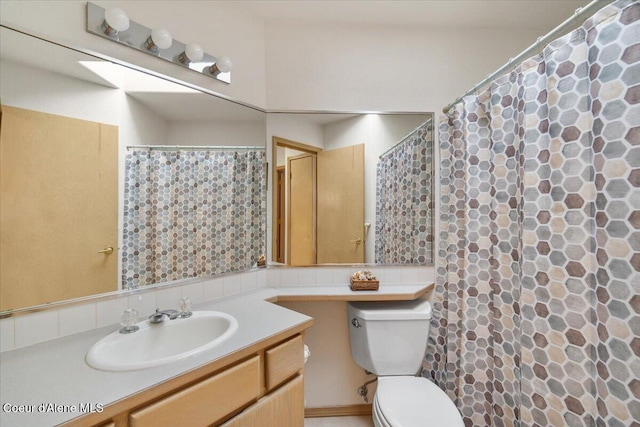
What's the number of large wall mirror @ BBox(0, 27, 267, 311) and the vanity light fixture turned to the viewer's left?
0

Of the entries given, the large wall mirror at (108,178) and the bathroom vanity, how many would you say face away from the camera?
0

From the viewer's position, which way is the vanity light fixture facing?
facing the viewer and to the right of the viewer

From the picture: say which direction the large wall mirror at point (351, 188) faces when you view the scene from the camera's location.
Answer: facing the viewer

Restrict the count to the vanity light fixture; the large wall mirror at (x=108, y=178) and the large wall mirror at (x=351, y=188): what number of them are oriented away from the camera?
0

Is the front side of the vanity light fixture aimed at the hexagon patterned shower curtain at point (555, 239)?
yes

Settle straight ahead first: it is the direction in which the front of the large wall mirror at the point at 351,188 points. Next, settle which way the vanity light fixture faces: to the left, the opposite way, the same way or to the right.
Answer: to the left

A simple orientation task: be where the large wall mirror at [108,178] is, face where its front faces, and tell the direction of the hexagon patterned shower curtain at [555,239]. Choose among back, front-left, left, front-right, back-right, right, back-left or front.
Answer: front

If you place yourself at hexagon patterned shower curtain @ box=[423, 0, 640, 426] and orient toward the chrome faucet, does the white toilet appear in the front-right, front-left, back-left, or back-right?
front-right

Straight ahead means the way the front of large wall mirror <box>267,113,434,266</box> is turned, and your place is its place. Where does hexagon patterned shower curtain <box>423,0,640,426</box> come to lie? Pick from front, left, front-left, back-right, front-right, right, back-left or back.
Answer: front-left

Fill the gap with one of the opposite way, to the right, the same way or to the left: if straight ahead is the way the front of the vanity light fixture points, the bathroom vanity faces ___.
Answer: the same way

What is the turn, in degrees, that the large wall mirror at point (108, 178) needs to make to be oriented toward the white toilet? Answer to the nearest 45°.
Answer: approximately 45° to its left

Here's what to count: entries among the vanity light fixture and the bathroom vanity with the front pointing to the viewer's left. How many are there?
0

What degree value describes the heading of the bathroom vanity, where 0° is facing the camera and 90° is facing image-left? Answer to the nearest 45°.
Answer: approximately 315°

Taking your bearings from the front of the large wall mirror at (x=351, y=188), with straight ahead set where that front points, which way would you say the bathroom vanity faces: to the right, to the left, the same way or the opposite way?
to the left

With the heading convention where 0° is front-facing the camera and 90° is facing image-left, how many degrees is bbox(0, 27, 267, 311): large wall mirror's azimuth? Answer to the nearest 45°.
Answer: approximately 315°
